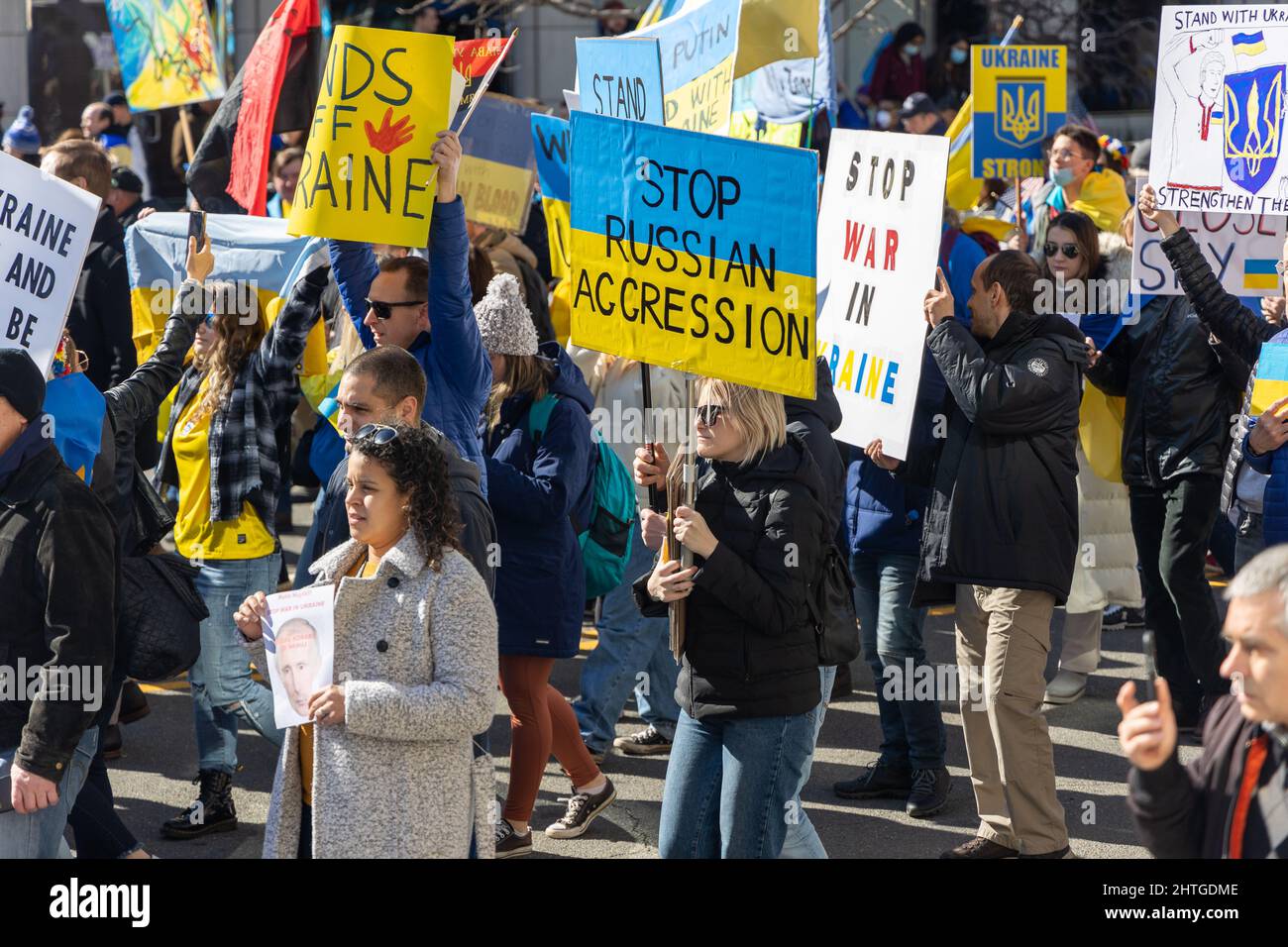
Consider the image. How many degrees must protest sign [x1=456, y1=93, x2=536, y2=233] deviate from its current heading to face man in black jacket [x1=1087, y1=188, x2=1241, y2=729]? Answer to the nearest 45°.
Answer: approximately 45° to its left

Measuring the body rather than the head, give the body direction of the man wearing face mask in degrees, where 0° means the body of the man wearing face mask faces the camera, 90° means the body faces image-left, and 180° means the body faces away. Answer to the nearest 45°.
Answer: approximately 45°

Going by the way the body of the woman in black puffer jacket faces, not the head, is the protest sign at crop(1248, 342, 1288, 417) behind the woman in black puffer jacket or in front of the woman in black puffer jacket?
behind

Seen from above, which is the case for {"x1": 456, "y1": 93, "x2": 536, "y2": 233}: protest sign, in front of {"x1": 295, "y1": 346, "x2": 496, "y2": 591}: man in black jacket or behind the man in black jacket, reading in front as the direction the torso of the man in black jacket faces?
behind

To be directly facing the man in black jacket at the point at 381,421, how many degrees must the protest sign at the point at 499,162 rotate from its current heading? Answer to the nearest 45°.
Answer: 0° — it already faces them

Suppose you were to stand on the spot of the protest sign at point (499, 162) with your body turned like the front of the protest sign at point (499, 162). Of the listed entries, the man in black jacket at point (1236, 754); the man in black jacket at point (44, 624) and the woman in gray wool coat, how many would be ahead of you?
3

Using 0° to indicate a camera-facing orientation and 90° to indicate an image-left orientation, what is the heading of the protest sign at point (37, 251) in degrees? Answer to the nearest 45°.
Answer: approximately 0°

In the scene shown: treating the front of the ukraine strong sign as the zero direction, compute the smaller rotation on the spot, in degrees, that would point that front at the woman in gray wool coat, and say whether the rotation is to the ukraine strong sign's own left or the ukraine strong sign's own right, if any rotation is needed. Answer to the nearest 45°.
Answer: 0° — it already faces them
